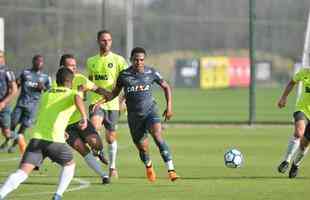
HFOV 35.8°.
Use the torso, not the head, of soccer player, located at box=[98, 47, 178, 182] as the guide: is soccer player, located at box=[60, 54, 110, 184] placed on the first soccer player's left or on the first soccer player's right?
on the first soccer player's right

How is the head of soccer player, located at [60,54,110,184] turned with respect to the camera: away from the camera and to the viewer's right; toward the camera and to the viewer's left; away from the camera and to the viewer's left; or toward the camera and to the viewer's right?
toward the camera and to the viewer's right

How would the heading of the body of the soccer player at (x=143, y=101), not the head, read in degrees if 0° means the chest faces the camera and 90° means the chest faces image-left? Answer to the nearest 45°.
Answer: approximately 0°

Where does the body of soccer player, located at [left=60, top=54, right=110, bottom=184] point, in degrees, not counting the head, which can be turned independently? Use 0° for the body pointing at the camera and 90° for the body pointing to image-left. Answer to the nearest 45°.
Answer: approximately 315°

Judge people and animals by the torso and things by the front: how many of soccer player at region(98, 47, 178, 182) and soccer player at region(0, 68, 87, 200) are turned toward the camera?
1

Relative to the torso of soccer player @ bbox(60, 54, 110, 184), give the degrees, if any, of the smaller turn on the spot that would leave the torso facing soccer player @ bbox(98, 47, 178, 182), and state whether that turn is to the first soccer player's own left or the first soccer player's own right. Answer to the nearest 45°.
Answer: approximately 45° to the first soccer player's own left

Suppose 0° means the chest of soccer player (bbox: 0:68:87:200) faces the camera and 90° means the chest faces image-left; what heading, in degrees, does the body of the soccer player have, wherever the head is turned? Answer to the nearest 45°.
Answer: approximately 225°

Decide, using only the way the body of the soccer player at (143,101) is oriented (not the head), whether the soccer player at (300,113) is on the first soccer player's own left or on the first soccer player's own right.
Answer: on the first soccer player's own left
